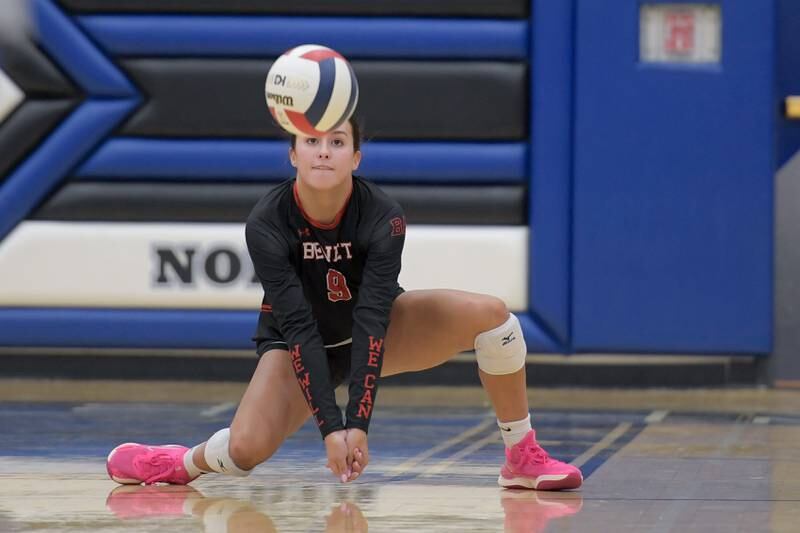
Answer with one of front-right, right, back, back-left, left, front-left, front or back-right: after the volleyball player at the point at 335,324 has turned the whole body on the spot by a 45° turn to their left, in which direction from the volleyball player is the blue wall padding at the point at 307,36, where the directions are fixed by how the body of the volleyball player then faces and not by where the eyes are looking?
back-left

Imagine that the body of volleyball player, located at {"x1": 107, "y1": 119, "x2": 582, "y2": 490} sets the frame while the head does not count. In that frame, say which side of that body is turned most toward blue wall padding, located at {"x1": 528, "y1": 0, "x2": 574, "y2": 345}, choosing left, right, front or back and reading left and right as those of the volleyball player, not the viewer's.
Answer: back

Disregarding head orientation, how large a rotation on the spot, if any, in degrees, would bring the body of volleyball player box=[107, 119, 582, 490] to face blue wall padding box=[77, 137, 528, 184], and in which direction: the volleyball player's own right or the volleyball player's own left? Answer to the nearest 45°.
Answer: approximately 180°

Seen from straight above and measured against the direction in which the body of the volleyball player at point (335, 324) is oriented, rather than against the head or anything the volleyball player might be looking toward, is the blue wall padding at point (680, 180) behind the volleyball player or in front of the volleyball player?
behind

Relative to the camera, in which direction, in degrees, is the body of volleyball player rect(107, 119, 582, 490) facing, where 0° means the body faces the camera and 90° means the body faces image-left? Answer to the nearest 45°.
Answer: approximately 0°

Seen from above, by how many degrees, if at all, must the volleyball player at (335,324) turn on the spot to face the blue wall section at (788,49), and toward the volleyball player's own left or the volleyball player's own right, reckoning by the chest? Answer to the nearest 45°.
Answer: approximately 135° to the volleyball player's own left

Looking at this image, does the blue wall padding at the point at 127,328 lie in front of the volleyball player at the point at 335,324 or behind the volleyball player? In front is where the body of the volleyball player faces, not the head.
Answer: behind
